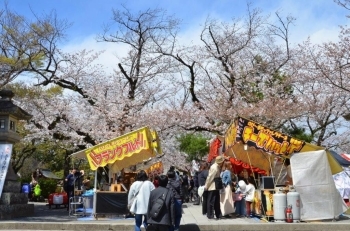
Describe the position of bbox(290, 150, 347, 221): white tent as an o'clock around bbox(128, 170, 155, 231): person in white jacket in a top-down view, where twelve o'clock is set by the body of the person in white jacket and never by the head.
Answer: The white tent is roughly at 2 o'clock from the person in white jacket.

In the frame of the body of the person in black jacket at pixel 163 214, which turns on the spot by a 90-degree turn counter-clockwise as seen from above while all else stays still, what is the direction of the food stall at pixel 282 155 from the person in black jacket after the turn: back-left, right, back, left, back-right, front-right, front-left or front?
back-right

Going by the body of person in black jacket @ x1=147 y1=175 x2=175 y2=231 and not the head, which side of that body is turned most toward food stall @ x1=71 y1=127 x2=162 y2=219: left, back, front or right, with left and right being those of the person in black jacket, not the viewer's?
front

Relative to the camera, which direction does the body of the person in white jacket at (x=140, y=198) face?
away from the camera

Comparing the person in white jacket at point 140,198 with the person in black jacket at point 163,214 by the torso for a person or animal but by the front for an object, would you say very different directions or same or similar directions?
same or similar directions

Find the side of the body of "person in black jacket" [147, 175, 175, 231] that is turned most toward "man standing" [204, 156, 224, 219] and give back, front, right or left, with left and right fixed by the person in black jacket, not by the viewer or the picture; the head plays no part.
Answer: front

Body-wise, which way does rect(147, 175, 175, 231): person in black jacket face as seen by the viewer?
away from the camera

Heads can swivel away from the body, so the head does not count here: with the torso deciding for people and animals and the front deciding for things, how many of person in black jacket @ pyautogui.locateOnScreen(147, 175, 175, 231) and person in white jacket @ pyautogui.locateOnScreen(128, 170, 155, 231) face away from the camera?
2

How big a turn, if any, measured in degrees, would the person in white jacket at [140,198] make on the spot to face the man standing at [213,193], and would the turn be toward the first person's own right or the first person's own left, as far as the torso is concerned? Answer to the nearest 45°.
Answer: approximately 45° to the first person's own right

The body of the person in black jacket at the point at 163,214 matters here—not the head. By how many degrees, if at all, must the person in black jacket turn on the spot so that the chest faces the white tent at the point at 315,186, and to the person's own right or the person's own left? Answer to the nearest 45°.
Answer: approximately 45° to the person's own right

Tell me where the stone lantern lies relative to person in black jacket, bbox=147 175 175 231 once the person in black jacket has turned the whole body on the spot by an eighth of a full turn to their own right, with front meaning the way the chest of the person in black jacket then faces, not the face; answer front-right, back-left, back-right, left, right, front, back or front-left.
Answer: left

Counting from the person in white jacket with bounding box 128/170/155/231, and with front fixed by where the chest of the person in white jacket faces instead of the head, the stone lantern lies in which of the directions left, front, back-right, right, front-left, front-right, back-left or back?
front-left

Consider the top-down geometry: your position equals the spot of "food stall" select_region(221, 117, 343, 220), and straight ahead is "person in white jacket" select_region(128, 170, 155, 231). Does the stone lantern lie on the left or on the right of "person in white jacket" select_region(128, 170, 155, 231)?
right
